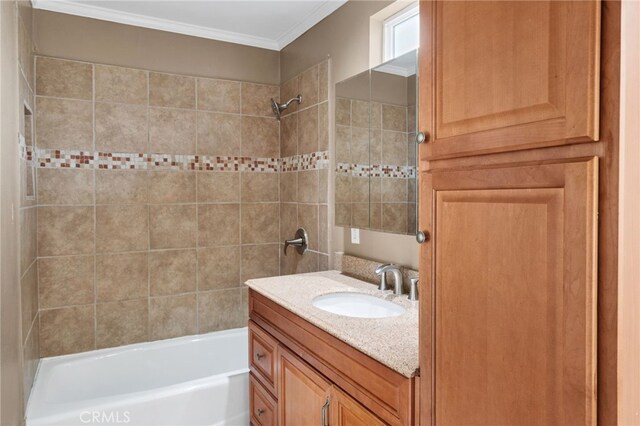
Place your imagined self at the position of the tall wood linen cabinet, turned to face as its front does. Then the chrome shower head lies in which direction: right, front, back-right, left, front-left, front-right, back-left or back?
right

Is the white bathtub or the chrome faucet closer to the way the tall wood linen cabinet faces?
the white bathtub

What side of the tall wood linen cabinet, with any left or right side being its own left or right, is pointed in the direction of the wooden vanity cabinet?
right

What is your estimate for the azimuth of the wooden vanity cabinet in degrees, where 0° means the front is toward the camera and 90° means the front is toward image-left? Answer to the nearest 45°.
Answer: approximately 45°

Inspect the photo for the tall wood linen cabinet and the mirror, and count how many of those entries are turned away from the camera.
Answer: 0

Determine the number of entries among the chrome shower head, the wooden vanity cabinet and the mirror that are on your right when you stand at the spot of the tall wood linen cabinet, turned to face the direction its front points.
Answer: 3

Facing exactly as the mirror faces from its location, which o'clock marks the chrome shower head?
The chrome shower head is roughly at 3 o'clock from the mirror.

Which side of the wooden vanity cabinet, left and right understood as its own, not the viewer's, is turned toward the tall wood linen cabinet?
left

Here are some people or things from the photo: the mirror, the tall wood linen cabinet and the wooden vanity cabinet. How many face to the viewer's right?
0

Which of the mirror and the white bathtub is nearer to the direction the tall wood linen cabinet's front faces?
the white bathtub

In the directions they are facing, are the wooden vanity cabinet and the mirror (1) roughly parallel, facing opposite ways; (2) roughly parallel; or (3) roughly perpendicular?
roughly parallel

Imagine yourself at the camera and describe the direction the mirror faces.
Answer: facing the viewer and to the left of the viewer

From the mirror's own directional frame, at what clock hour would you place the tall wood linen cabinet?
The tall wood linen cabinet is roughly at 10 o'clock from the mirror.
